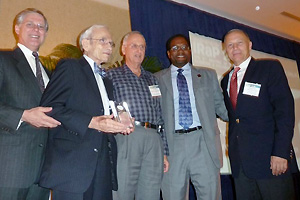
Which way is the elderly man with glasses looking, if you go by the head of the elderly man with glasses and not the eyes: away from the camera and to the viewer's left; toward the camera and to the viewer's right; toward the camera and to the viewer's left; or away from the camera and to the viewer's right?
toward the camera and to the viewer's right

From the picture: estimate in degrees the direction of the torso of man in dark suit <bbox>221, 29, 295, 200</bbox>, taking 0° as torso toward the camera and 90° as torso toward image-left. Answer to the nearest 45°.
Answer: approximately 45°

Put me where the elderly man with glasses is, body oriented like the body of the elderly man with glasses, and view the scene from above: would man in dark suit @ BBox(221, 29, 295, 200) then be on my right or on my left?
on my left

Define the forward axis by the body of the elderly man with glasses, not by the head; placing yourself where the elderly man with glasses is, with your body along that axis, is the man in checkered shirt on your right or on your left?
on your left

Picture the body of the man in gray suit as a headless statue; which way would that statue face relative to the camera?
toward the camera

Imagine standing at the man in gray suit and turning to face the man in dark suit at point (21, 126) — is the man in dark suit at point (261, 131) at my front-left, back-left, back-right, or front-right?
back-left

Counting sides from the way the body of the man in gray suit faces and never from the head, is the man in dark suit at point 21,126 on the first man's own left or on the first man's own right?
on the first man's own right

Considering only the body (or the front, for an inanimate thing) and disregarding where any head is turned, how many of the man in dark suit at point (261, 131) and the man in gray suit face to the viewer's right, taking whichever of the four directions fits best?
0
